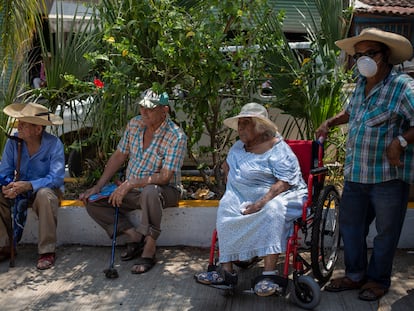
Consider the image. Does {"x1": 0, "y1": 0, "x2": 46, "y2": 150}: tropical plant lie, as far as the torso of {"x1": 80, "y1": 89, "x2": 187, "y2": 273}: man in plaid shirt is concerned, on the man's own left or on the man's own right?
on the man's own right

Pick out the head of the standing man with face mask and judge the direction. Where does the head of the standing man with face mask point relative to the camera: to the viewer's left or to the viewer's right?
to the viewer's left

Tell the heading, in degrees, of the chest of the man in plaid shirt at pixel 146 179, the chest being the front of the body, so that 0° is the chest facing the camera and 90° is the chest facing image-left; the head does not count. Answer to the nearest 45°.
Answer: approximately 45°

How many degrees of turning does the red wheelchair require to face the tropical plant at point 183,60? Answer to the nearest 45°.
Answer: approximately 90° to its right

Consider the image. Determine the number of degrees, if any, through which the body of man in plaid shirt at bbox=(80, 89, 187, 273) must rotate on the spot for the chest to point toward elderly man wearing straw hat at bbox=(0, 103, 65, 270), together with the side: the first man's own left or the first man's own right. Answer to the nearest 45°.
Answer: approximately 45° to the first man's own right

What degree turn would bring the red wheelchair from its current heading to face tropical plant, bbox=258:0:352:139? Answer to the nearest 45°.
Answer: approximately 135° to its right
